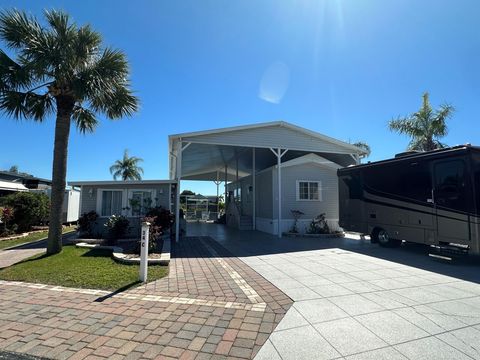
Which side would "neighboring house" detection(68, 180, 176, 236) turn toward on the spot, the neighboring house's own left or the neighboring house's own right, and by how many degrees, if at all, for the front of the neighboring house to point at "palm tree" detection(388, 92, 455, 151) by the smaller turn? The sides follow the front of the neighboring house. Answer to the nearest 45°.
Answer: approximately 90° to the neighboring house's own left

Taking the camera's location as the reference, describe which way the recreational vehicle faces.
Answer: facing the viewer and to the right of the viewer

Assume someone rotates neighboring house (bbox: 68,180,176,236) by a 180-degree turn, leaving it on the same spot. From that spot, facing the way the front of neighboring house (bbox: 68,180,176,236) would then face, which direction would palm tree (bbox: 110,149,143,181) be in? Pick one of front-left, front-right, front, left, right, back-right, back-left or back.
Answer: front

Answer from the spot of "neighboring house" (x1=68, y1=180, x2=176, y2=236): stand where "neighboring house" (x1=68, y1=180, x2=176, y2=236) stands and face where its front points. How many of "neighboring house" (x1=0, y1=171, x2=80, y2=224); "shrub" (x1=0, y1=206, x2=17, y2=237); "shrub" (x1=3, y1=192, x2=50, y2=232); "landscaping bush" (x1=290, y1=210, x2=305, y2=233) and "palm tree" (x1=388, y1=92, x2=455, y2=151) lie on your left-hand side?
2

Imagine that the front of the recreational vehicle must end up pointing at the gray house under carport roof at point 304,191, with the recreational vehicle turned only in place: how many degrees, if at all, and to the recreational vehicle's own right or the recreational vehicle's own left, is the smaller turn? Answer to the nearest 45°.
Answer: approximately 180°

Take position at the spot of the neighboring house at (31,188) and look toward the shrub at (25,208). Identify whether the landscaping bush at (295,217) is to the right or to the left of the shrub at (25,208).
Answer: left

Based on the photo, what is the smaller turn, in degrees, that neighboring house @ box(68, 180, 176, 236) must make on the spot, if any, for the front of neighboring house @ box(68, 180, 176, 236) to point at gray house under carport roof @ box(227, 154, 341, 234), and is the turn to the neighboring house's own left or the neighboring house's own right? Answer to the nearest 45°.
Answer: approximately 90° to the neighboring house's own left

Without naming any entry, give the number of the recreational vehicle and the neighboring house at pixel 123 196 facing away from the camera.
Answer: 0

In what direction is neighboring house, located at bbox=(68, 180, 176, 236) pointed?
toward the camera

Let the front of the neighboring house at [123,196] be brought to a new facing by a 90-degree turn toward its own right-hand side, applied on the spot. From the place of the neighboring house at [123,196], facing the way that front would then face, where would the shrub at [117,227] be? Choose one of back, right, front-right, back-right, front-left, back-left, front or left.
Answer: left
